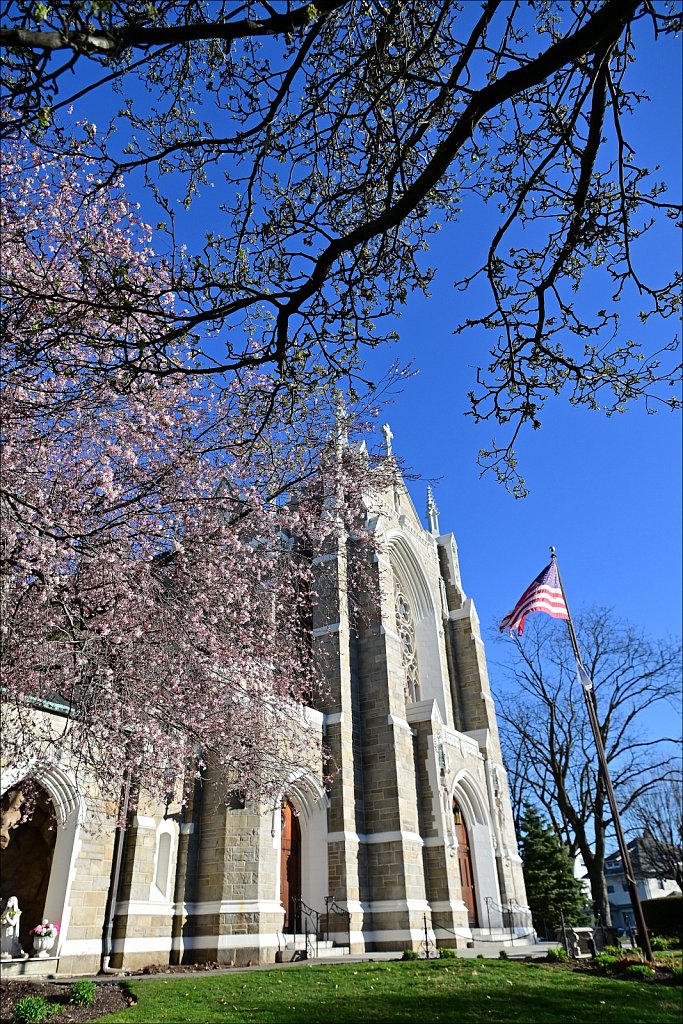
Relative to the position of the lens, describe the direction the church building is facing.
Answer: facing the viewer and to the right of the viewer

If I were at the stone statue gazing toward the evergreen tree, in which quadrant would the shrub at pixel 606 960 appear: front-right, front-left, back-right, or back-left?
front-right

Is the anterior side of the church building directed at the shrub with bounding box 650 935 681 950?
no

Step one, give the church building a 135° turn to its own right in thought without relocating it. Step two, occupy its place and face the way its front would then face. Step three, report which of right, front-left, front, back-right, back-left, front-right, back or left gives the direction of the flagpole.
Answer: back

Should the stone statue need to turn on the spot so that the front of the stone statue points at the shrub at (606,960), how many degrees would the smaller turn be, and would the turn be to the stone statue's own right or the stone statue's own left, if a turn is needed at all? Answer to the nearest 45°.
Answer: approximately 45° to the stone statue's own left

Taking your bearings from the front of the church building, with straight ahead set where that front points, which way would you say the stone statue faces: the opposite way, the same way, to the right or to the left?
the same way

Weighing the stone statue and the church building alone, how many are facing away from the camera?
0

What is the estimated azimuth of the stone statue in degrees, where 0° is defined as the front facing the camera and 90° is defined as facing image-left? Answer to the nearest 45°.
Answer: approximately 315°

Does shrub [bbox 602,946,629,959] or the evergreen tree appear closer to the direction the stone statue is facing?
the shrub

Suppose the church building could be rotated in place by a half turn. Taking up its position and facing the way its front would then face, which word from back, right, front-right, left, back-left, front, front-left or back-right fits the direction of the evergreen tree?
right

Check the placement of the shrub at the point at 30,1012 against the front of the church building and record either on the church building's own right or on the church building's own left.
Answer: on the church building's own right

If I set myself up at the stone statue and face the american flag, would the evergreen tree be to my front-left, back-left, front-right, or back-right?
front-left
